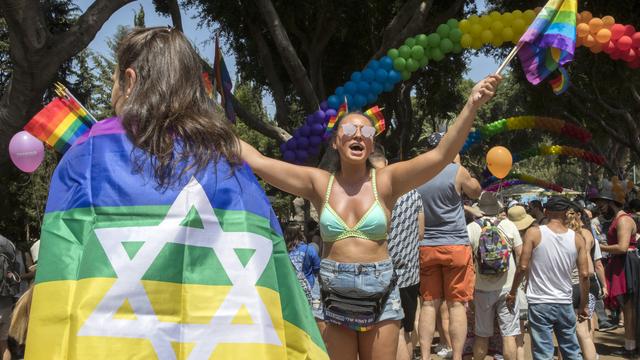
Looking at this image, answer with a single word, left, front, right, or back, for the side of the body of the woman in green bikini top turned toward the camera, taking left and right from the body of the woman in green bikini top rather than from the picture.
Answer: front

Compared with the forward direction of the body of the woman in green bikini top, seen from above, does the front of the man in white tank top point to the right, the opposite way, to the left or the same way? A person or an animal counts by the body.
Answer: the opposite way

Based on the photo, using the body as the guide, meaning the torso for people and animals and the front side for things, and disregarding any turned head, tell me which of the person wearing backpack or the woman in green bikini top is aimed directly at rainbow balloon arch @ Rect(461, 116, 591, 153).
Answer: the person wearing backpack

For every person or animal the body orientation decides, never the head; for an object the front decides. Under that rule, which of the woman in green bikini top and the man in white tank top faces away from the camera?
the man in white tank top

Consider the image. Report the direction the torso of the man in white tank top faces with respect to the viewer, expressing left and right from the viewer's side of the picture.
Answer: facing away from the viewer

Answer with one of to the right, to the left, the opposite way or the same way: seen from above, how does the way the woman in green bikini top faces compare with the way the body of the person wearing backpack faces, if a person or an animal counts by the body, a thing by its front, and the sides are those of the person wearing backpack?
the opposite way

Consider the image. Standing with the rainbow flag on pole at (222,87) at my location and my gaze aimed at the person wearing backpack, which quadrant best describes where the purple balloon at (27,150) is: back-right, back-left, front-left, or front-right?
back-right

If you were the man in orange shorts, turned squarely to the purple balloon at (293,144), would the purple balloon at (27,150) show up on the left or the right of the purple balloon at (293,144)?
left

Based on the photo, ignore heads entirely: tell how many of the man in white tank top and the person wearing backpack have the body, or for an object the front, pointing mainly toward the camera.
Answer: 0

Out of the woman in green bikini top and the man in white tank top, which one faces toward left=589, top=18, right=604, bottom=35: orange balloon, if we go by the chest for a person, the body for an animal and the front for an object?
the man in white tank top

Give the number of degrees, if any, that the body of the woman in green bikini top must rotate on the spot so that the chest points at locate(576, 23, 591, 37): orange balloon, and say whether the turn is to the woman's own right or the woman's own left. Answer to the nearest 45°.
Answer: approximately 135° to the woman's own left

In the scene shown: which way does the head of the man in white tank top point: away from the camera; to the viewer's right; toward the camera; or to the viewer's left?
away from the camera

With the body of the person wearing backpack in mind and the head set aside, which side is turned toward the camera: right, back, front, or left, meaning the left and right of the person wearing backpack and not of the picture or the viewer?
back

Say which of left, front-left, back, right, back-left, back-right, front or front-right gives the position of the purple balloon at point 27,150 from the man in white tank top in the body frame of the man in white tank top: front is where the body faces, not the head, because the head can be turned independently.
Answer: left

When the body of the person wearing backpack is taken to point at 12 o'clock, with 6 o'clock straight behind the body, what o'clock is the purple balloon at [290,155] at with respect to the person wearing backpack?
The purple balloon is roughly at 11 o'clock from the person wearing backpack.

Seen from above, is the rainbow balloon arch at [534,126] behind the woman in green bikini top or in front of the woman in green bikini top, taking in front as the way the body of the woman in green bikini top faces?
behind
